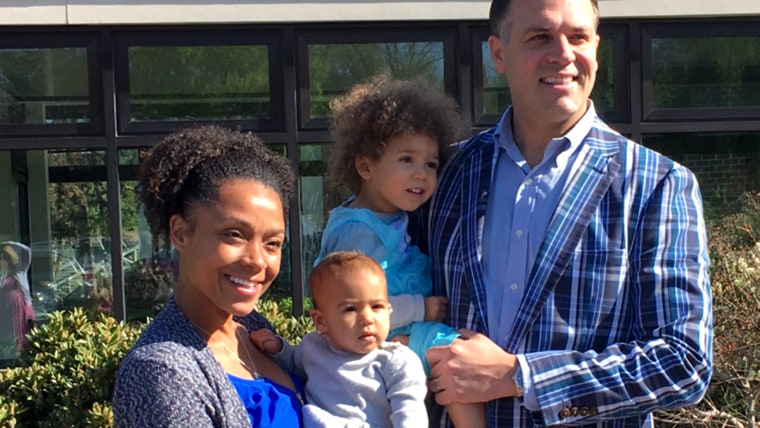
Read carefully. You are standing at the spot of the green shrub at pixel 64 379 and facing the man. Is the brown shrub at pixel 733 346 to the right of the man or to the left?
left

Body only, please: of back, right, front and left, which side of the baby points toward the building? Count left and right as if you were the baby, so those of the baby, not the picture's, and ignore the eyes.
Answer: back

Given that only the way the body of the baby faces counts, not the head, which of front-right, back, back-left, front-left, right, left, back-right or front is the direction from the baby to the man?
left

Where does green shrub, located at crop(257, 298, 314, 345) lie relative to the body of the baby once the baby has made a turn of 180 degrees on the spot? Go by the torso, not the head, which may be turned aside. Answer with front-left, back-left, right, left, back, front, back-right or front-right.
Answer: front

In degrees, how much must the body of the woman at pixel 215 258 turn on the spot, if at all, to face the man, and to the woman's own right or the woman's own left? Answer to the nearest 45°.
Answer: approximately 45° to the woman's own left

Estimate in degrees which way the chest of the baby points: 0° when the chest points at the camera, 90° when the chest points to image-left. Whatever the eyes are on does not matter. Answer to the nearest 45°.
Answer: approximately 0°

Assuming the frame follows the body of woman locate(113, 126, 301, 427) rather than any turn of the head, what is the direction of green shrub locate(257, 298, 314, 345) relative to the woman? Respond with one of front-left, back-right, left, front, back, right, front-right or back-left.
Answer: back-left

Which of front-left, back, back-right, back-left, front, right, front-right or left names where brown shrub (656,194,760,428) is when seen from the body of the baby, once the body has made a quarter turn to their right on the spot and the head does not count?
back-right

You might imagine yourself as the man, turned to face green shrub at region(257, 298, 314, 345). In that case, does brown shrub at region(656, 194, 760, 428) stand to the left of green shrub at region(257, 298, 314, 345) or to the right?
right
